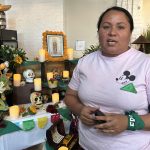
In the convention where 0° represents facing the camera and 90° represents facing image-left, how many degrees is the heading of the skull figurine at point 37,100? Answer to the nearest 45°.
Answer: approximately 315°

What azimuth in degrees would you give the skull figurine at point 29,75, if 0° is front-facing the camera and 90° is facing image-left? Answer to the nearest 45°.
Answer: approximately 315°

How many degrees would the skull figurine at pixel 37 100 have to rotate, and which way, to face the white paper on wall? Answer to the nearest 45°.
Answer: approximately 135° to its left

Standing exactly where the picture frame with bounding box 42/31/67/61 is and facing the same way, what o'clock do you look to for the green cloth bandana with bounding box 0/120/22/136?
The green cloth bandana is roughly at 1 o'clock from the picture frame.
